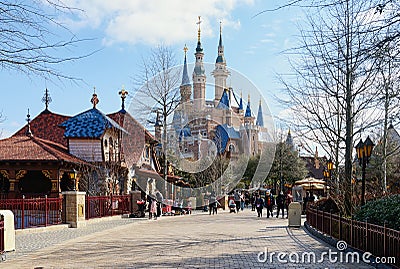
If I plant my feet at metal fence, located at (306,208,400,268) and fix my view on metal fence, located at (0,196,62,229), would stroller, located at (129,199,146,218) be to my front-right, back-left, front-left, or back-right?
front-right
